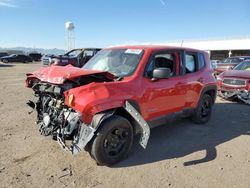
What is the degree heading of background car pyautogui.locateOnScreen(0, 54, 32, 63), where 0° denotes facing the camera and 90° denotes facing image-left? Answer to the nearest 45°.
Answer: approximately 90°

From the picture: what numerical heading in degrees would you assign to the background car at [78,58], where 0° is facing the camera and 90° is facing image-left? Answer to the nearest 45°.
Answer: approximately 45°

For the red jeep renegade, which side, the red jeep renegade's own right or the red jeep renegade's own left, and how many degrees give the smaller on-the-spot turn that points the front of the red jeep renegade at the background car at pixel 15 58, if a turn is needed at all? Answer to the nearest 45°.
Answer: approximately 90° to the red jeep renegade's own right

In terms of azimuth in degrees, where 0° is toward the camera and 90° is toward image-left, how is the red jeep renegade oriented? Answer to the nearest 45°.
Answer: approximately 45°

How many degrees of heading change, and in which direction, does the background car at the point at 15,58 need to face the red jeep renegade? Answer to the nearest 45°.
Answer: approximately 90° to its left

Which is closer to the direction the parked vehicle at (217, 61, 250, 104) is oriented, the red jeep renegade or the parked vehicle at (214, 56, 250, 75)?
the red jeep renegade

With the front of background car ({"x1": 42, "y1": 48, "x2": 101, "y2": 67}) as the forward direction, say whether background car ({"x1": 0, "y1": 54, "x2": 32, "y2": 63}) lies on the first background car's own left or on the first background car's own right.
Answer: on the first background car's own right

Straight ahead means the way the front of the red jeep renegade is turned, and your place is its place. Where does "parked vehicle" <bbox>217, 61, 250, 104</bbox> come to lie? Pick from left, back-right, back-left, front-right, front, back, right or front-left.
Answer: back

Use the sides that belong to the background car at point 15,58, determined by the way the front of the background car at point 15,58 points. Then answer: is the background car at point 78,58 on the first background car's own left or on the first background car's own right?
on the first background car's own left
